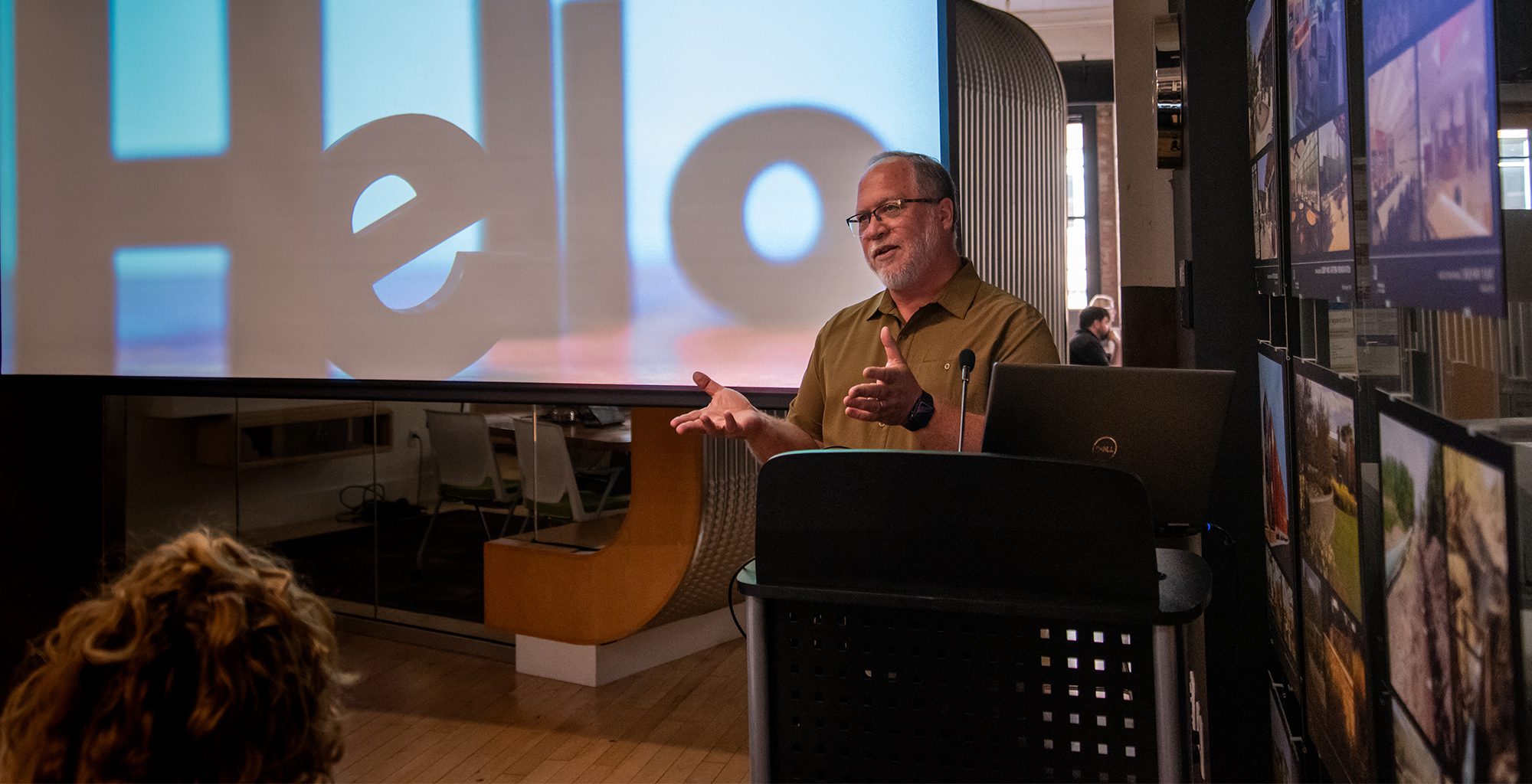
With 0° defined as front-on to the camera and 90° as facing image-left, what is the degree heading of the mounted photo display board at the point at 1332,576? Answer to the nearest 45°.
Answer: approximately 90°

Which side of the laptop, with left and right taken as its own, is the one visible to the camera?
back

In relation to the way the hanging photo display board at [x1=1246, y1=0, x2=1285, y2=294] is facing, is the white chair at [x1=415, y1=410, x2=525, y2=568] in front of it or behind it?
in front

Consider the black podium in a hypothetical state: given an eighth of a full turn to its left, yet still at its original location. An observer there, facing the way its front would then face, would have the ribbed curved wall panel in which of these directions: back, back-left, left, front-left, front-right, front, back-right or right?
back-left

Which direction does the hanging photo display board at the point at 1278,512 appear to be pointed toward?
to the viewer's left

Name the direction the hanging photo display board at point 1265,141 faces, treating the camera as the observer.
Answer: facing to the left of the viewer

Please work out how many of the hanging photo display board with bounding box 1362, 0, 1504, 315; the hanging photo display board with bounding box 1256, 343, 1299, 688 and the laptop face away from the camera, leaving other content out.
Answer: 1

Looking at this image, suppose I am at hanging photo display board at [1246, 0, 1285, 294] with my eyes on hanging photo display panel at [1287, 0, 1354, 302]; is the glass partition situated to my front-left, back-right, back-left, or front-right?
back-right

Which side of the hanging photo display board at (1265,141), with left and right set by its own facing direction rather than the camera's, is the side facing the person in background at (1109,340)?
right

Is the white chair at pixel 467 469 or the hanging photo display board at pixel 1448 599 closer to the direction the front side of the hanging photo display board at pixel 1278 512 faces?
the white chair
